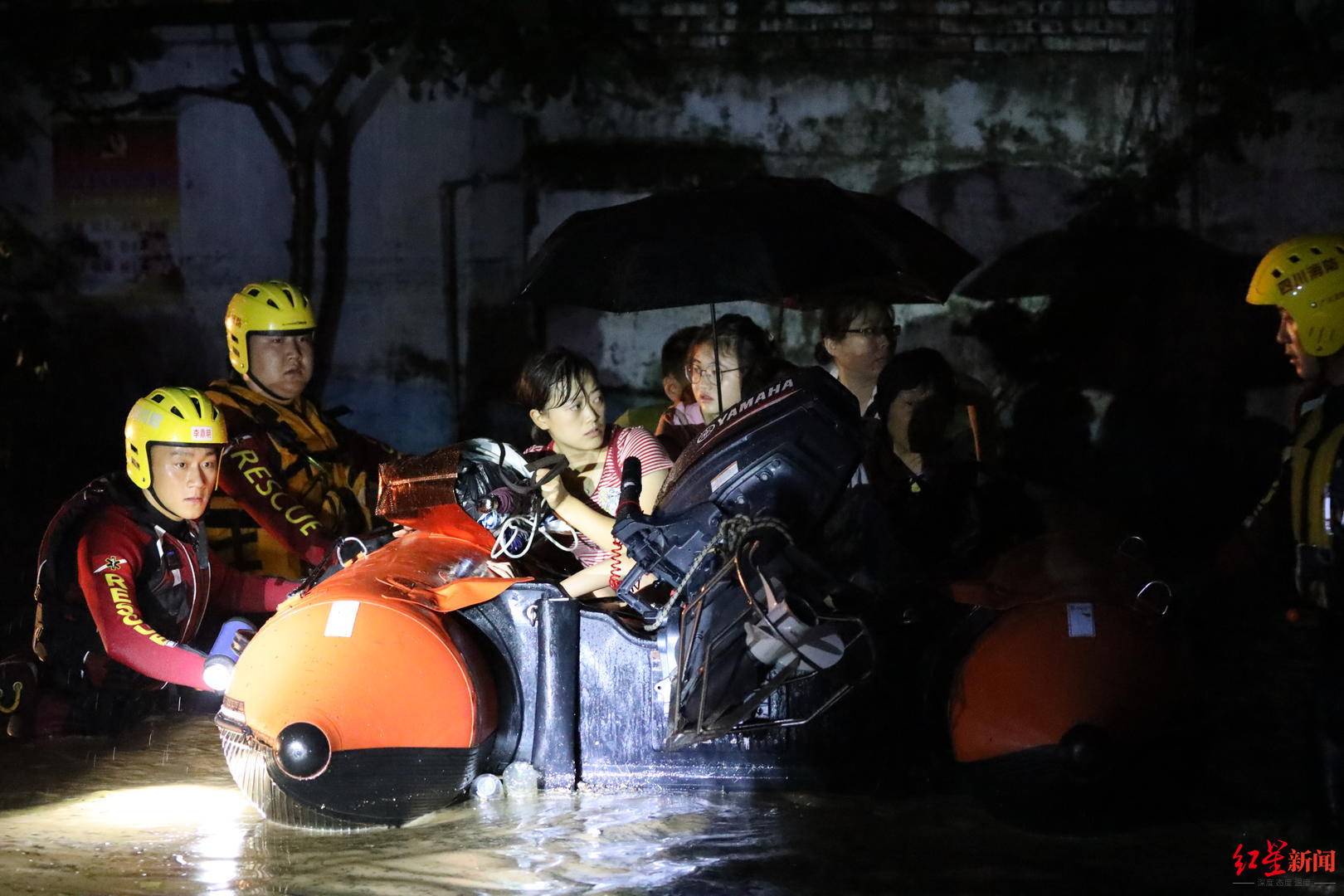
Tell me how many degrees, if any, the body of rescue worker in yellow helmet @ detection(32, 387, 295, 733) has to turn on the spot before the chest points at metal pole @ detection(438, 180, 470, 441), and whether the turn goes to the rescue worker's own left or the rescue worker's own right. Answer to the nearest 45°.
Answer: approximately 90° to the rescue worker's own left

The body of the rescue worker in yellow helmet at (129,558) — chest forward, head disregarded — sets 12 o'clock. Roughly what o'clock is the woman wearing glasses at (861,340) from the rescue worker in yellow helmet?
The woman wearing glasses is roughly at 11 o'clock from the rescue worker in yellow helmet.

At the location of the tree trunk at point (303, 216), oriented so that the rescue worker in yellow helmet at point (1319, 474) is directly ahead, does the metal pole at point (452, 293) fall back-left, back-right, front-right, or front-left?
front-left

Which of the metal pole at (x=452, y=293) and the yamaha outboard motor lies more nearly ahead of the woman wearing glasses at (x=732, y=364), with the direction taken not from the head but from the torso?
the yamaha outboard motor

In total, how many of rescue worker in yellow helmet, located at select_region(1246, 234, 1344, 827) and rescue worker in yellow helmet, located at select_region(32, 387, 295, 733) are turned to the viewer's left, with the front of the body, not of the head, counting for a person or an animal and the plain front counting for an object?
1

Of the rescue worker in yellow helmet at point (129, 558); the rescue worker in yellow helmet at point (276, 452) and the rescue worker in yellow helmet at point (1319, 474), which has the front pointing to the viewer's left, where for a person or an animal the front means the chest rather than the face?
the rescue worker in yellow helmet at point (1319, 474)

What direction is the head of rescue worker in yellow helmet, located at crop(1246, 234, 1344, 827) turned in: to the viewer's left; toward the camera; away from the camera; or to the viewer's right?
to the viewer's left

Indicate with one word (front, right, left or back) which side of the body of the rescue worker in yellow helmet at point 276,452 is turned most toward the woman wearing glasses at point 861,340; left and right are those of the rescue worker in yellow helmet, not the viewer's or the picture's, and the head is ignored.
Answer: front

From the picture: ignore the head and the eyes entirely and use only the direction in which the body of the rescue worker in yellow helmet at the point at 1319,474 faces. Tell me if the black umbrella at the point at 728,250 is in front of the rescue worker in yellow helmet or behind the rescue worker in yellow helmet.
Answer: in front

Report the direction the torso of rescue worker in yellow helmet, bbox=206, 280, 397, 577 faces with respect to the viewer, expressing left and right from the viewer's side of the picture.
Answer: facing the viewer and to the right of the viewer

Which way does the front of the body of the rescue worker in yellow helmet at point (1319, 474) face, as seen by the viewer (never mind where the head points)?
to the viewer's left

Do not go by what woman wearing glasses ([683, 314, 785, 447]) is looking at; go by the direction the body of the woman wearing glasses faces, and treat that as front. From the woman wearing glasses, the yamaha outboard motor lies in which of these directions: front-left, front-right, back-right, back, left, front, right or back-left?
front-left

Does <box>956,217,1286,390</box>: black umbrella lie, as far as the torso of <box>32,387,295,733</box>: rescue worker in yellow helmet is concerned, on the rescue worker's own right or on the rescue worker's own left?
on the rescue worker's own left

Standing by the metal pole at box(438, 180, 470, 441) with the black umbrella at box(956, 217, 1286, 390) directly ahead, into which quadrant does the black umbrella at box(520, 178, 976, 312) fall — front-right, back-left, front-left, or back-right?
front-right

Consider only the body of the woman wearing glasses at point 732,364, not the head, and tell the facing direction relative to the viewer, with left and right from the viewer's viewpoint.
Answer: facing the viewer and to the left of the viewer

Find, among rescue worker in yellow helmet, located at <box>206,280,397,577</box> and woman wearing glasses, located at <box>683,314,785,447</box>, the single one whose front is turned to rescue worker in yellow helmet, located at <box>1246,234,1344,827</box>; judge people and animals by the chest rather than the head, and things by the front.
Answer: rescue worker in yellow helmet, located at <box>206,280,397,577</box>

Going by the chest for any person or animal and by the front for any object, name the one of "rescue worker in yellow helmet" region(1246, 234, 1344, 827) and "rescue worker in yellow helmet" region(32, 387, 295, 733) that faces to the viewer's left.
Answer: "rescue worker in yellow helmet" region(1246, 234, 1344, 827)

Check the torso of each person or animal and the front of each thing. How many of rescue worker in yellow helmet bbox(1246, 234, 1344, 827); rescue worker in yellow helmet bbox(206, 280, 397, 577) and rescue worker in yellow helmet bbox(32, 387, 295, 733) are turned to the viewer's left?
1

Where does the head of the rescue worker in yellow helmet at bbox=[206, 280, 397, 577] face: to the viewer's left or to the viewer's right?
to the viewer's right
